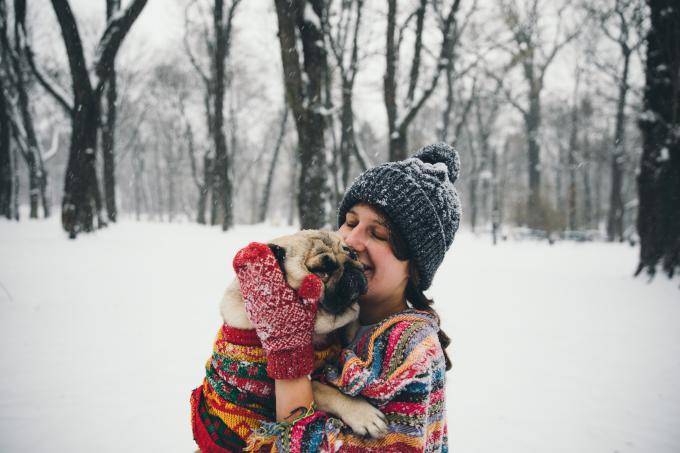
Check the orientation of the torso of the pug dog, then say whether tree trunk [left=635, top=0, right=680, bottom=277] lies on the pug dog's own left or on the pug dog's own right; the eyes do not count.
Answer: on the pug dog's own left

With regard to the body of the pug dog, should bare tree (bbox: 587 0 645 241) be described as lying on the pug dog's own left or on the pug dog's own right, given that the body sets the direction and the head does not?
on the pug dog's own left
